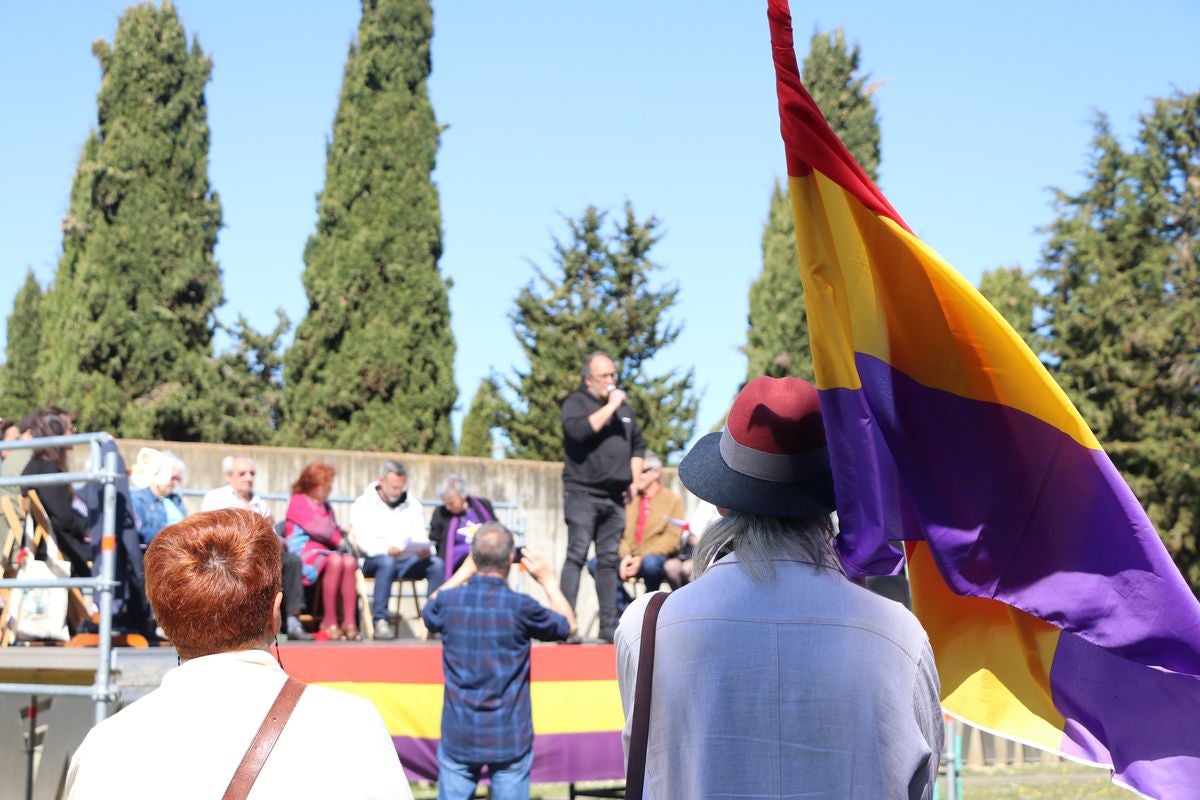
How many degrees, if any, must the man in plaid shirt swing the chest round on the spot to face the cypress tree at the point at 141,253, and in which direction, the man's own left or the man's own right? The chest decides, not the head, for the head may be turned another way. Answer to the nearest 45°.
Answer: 0° — they already face it

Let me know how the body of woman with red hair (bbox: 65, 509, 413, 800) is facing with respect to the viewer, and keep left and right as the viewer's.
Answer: facing away from the viewer

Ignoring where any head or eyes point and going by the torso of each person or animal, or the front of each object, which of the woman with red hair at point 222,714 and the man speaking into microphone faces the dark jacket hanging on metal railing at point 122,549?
the woman with red hair

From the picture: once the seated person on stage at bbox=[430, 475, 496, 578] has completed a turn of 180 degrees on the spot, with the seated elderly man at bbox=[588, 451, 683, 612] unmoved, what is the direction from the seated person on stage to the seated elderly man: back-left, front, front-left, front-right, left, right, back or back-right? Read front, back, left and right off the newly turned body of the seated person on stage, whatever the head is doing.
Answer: right

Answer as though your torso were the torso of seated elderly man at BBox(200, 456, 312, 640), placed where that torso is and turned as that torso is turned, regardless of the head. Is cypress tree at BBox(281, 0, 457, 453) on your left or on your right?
on your left
